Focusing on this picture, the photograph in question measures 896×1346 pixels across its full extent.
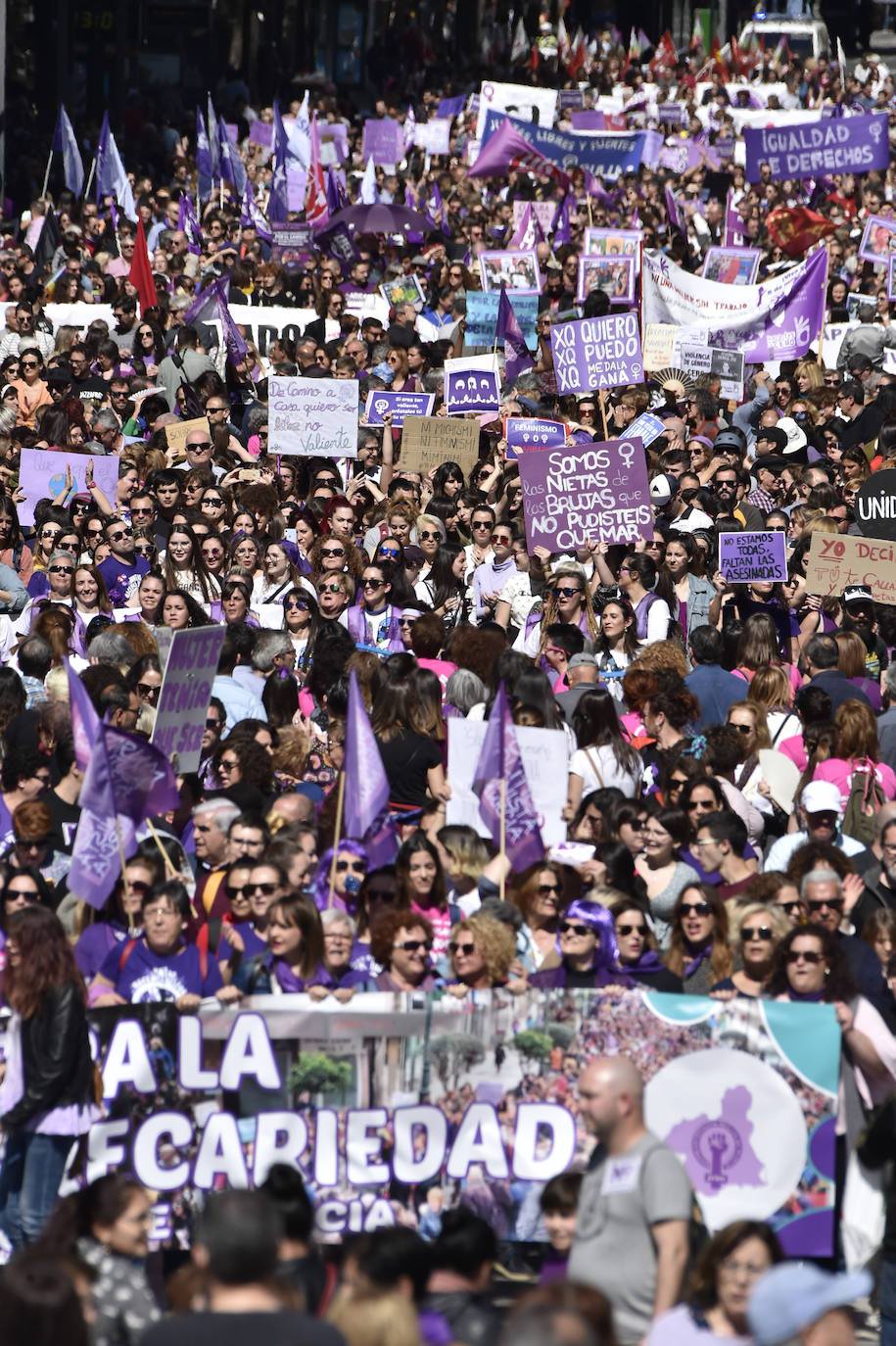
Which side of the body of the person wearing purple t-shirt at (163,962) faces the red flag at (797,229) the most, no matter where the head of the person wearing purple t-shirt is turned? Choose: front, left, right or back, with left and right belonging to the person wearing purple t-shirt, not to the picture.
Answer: back

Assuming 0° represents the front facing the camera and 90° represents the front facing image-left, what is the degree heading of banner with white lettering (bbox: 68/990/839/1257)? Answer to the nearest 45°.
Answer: approximately 0°

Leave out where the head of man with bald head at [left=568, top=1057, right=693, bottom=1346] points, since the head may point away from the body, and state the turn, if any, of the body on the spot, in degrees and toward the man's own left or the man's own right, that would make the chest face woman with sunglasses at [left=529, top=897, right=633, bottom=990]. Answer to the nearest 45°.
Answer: approximately 135° to the man's own right

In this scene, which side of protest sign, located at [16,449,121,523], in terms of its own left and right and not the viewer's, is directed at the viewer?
front

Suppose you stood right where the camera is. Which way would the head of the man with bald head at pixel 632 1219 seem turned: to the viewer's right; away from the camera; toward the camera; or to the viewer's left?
to the viewer's left

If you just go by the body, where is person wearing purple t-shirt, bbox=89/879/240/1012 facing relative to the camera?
toward the camera

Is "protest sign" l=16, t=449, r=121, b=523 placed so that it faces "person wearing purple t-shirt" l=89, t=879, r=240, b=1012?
yes

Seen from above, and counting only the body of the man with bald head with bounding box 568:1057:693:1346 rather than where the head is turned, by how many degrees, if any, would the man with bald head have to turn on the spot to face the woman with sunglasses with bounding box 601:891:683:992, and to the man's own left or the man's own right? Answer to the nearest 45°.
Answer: approximately 135° to the man's own right

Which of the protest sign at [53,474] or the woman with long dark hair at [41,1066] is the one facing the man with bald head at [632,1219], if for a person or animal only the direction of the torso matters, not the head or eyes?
the protest sign

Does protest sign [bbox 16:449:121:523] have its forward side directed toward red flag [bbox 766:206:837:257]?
no

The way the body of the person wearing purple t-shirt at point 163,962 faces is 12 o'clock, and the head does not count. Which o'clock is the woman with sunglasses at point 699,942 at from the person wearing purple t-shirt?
The woman with sunglasses is roughly at 9 o'clock from the person wearing purple t-shirt.
